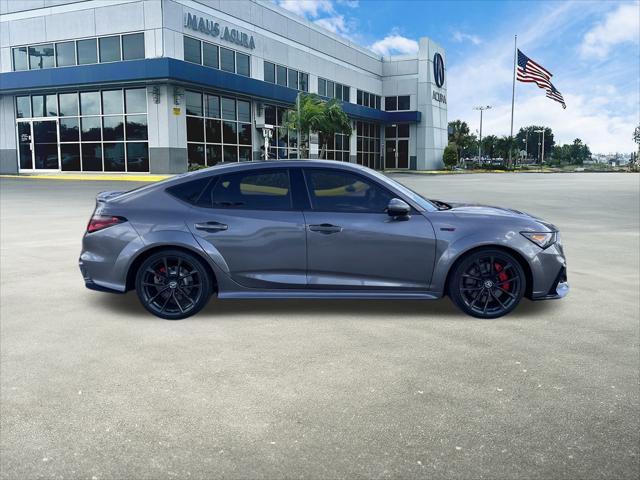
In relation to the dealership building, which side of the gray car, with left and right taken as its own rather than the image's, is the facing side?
left

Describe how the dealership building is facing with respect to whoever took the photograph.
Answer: facing the viewer and to the right of the viewer

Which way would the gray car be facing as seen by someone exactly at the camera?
facing to the right of the viewer

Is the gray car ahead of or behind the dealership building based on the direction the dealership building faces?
ahead

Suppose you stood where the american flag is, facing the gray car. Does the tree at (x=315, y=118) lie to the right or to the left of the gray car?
right

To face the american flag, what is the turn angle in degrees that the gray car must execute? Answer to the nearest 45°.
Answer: approximately 90° to its left

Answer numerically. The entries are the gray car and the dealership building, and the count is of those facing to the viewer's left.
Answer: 0

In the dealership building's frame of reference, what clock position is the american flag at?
The american flag is roughly at 10 o'clock from the dealership building.

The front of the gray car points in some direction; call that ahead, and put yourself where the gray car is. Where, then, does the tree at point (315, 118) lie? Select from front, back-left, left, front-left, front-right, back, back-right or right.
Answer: left
